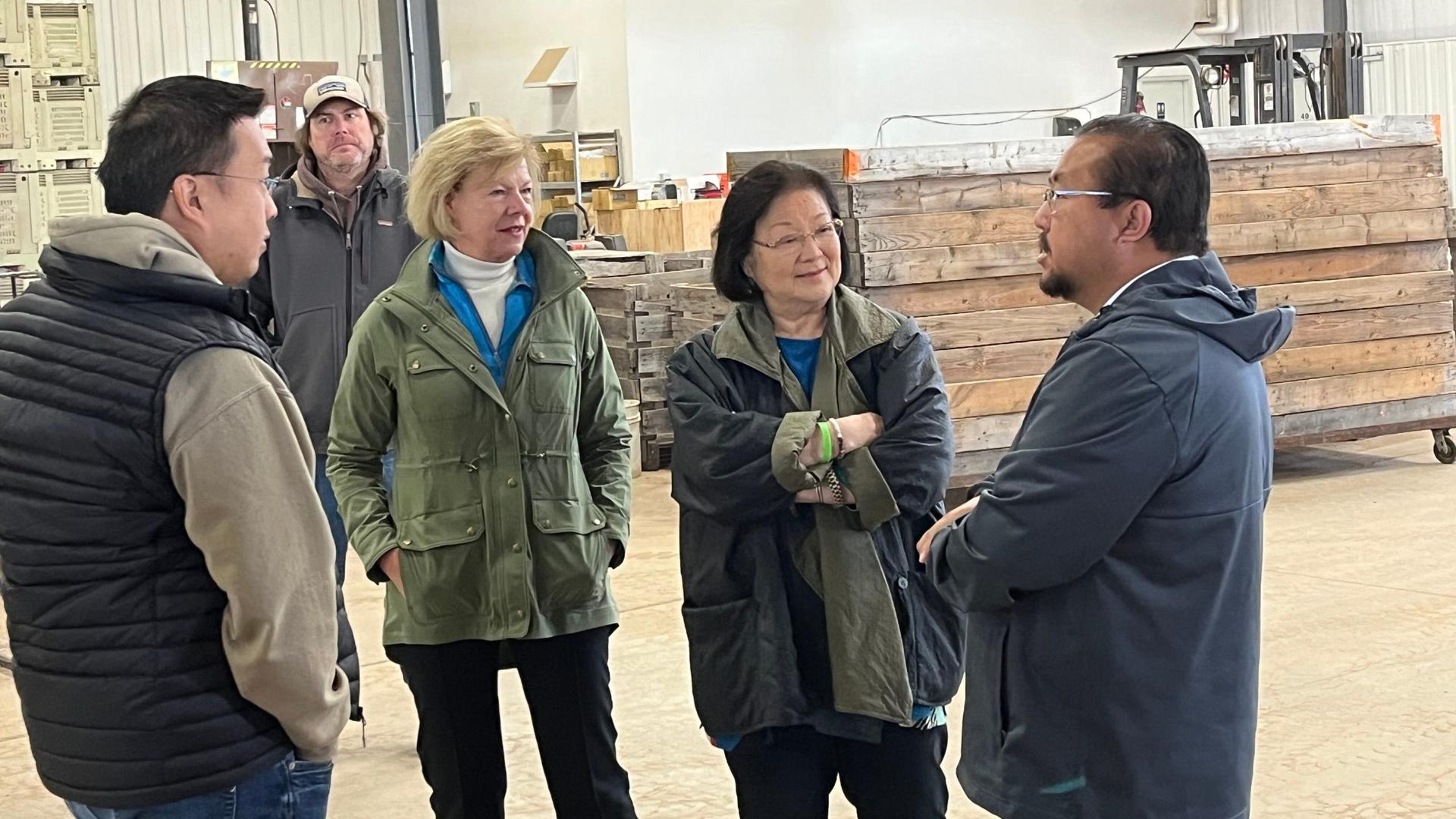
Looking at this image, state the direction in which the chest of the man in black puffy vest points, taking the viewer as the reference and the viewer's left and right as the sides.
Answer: facing away from the viewer and to the right of the viewer

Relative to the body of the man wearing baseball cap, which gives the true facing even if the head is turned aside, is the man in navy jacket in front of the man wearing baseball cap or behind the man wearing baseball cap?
in front

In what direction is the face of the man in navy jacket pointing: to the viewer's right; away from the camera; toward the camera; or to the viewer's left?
to the viewer's left

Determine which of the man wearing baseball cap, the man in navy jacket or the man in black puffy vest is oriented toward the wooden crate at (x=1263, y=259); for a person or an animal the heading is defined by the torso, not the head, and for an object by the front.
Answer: the man in black puffy vest

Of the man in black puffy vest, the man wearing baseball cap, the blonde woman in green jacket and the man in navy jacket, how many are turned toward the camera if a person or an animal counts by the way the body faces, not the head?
2

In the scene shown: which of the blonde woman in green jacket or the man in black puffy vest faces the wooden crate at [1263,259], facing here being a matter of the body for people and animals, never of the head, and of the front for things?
the man in black puffy vest

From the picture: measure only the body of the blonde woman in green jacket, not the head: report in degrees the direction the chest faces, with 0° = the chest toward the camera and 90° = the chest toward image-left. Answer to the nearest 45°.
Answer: approximately 0°

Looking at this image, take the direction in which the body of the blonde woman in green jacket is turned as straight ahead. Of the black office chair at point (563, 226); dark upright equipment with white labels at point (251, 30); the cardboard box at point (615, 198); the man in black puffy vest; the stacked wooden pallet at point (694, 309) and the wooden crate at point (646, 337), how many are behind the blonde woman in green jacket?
5

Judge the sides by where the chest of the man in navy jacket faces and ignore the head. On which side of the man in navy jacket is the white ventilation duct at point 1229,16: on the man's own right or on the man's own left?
on the man's own right

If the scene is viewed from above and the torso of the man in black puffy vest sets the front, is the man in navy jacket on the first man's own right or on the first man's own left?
on the first man's own right

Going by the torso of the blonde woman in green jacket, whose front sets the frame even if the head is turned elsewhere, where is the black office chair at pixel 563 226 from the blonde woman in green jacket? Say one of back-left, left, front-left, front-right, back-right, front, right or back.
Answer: back

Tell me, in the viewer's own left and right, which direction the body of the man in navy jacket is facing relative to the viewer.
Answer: facing to the left of the viewer

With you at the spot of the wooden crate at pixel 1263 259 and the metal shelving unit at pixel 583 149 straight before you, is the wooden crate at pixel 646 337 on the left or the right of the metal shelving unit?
left

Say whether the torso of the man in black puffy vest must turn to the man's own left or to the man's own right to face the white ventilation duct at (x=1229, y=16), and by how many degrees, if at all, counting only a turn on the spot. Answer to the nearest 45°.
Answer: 0° — they already face it

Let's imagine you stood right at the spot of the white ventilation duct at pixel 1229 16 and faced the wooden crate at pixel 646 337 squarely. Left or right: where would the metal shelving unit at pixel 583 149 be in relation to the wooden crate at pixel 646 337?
right
